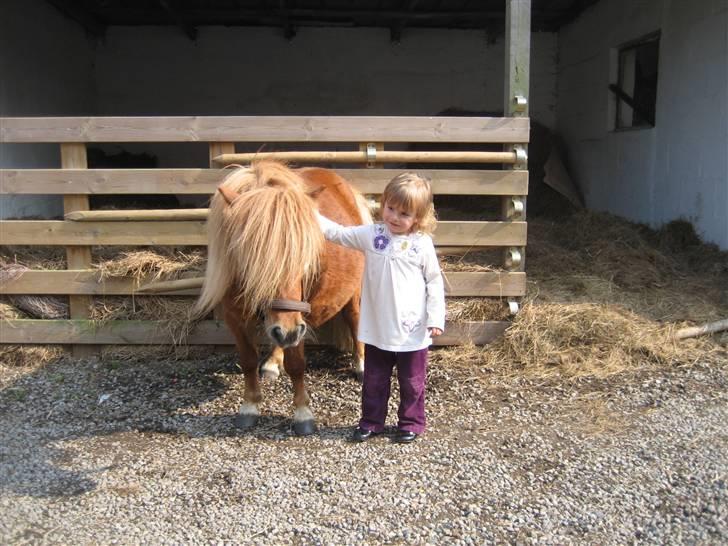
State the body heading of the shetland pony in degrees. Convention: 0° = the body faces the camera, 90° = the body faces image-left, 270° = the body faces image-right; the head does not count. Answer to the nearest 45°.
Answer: approximately 45°
